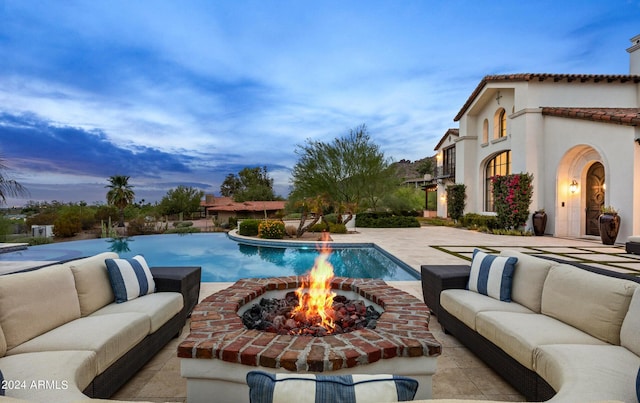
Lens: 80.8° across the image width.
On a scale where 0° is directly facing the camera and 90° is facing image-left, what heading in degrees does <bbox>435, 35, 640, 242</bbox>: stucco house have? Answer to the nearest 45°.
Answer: approximately 45°

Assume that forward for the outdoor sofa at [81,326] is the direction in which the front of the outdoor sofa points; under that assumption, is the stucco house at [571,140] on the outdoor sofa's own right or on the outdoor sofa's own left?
on the outdoor sofa's own left

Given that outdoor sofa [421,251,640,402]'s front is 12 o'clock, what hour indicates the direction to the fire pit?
The fire pit is roughly at 12 o'clock from the outdoor sofa.

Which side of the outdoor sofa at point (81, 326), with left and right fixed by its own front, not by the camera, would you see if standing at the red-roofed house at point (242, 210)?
left

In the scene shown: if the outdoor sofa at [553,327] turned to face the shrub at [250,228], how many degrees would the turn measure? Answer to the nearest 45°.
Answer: approximately 90° to its right

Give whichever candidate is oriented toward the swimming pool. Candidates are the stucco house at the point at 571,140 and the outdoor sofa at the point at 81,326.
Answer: the stucco house

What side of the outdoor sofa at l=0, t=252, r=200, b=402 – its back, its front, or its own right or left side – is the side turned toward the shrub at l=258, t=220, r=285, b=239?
left
